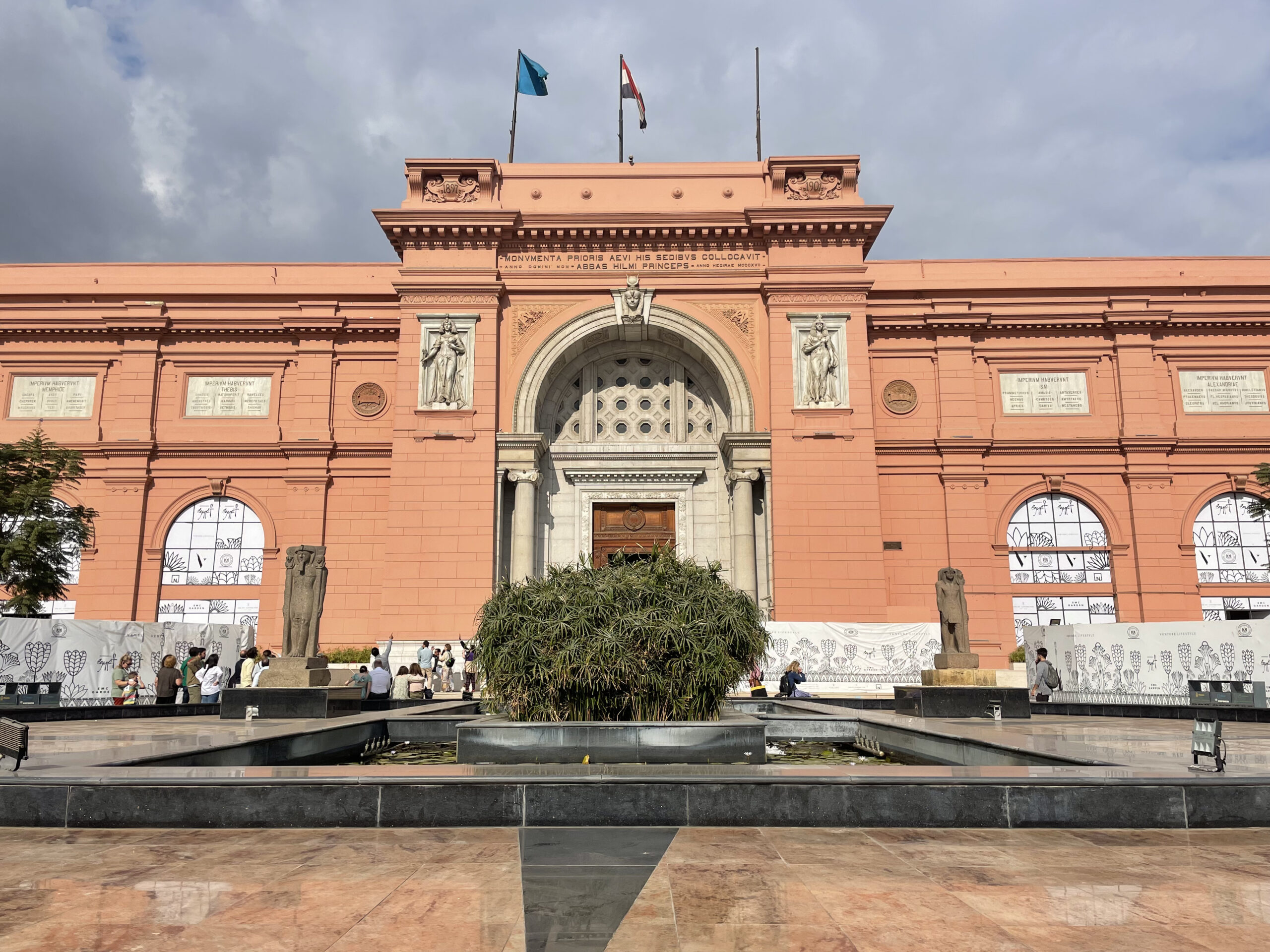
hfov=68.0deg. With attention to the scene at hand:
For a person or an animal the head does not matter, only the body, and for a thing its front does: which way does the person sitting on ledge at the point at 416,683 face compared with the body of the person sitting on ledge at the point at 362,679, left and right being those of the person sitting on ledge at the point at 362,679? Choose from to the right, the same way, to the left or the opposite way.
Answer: the same way

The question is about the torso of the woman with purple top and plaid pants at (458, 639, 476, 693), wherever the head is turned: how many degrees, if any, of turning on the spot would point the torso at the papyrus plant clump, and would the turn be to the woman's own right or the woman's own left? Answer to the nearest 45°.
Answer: approximately 180°

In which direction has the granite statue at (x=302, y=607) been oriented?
toward the camera

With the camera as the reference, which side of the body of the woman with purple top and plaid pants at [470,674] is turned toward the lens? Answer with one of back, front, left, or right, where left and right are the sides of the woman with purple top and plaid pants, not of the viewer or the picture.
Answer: back

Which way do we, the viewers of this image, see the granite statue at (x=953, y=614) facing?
facing the viewer

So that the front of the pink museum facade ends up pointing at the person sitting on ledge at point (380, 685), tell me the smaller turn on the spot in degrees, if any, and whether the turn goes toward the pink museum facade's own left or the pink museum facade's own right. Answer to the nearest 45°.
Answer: approximately 45° to the pink museum facade's own right

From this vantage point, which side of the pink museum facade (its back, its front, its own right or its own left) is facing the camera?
front

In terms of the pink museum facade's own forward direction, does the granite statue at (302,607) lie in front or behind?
in front
